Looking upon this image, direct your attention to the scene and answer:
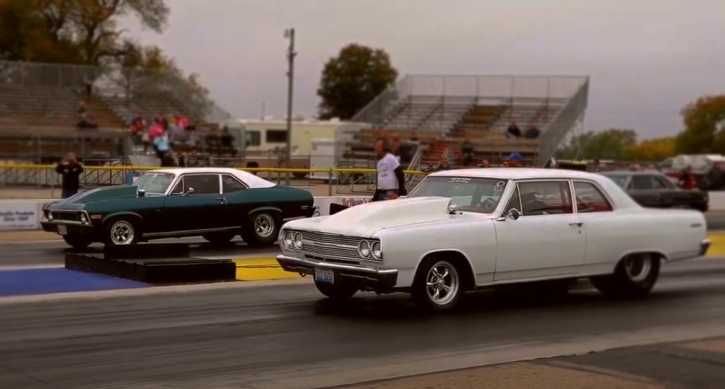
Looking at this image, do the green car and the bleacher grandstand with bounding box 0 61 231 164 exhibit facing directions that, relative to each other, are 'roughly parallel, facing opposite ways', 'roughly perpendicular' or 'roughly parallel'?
roughly perpendicular

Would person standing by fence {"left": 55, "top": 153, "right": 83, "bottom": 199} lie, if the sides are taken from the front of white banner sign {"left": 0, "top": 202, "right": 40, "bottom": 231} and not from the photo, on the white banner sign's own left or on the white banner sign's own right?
on the white banner sign's own left

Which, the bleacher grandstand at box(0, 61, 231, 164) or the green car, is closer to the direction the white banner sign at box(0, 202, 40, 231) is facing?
the green car

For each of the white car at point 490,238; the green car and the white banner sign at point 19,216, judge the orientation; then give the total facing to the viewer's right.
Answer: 0

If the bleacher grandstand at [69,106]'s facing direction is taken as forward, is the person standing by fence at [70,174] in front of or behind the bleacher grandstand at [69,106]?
in front

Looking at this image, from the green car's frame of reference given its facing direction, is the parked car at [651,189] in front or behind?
behind

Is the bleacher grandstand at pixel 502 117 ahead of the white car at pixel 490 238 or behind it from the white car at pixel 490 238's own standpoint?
behind

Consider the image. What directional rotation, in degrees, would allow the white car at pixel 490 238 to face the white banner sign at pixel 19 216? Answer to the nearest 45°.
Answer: approximately 90° to its right

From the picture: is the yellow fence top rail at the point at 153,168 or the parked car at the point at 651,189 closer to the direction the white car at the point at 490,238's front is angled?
the yellow fence top rail

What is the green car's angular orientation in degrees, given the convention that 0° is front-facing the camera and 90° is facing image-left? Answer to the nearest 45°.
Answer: approximately 45°

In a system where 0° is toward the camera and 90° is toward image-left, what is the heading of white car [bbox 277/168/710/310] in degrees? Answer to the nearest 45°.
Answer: approximately 45°

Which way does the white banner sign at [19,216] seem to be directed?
toward the camera
